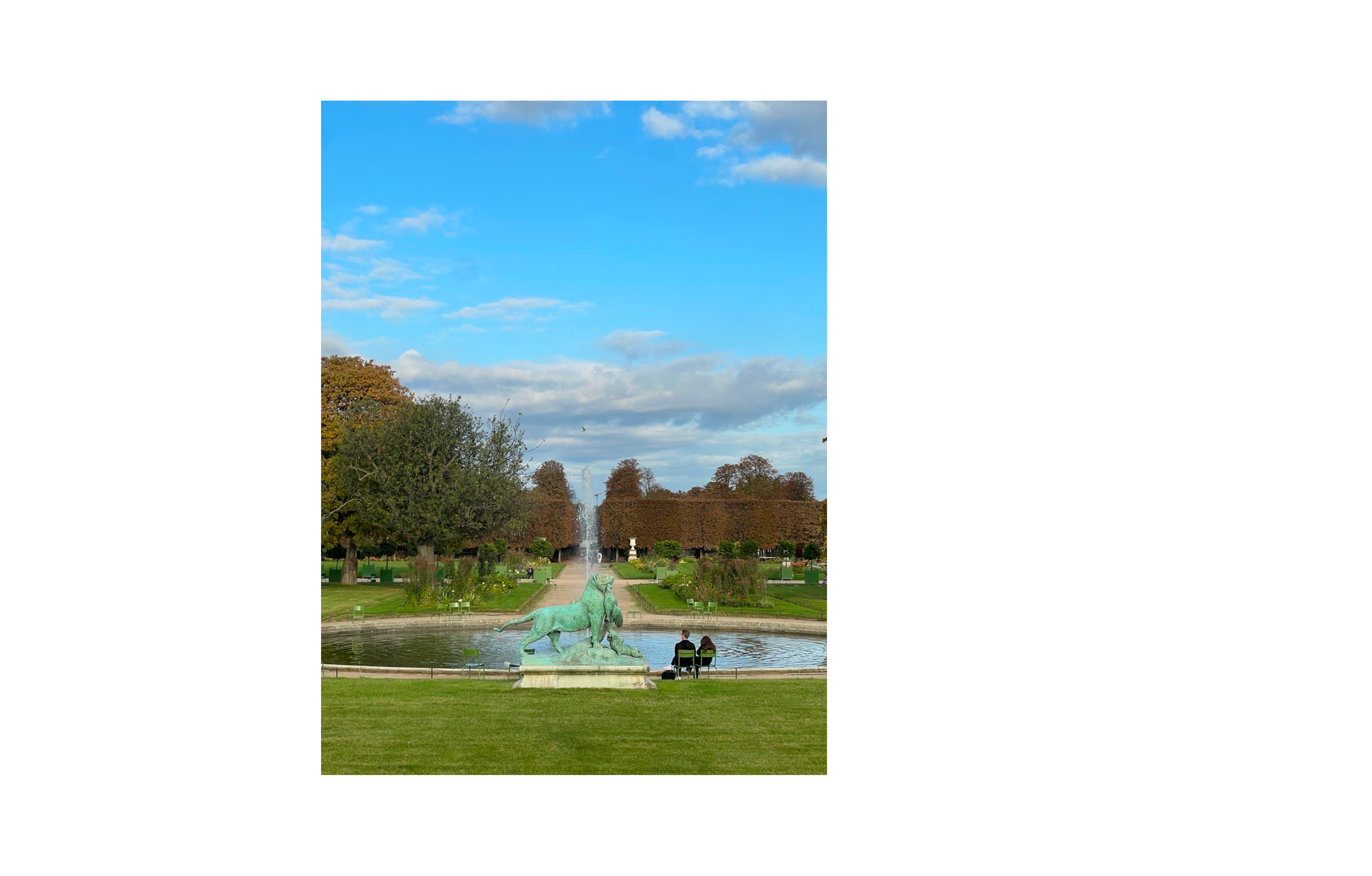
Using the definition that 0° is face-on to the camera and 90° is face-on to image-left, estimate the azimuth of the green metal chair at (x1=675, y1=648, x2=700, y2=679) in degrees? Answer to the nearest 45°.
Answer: approximately 180°

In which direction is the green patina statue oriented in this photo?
to the viewer's right

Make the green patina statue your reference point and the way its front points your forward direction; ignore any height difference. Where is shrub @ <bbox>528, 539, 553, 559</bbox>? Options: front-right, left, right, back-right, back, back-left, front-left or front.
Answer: left

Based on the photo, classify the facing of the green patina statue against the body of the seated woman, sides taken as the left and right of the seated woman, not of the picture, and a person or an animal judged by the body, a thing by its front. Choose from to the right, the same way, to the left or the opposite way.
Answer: to the right

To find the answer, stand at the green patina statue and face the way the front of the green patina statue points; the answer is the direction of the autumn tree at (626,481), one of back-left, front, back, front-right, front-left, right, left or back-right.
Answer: left

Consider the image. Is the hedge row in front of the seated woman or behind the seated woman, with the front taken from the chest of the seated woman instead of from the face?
in front

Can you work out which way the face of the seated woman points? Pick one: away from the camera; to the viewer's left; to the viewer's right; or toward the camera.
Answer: away from the camera

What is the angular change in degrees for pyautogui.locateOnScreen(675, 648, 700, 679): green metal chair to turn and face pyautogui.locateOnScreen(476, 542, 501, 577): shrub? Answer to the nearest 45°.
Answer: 0° — it already faces it

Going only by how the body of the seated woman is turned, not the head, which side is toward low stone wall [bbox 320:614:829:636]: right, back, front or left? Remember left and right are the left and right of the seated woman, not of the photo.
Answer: front

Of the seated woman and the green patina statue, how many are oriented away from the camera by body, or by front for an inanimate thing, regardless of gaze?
1

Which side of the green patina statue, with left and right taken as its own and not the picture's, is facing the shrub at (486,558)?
left

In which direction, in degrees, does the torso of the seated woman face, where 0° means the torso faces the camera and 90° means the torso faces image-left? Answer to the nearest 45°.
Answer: approximately 180°

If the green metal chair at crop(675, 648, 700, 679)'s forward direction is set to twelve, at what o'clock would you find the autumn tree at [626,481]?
The autumn tree is roughly at 12 o'clock from the green metal chair.
